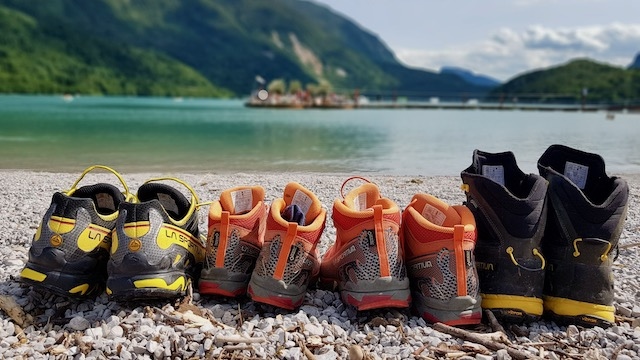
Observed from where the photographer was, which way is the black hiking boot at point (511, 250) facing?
facing away from the viewer and to the left of the viewer

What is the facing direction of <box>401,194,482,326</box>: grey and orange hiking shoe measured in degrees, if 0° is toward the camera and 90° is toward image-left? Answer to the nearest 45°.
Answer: approximately 135°

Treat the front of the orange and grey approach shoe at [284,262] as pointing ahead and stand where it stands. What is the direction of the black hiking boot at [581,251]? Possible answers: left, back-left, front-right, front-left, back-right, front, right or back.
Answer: right

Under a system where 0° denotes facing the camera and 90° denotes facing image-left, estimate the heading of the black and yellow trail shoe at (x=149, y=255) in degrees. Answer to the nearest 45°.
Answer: approximately 225°

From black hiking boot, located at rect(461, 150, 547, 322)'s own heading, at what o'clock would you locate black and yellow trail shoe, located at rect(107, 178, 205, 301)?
The black and yellow trail shoe is roughly at 10 o'clock from the black hiking boot.

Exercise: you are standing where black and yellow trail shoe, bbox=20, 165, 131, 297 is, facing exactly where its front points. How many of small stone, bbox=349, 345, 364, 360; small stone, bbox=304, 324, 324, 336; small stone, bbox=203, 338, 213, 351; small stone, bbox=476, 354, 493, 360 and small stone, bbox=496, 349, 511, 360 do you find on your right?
5

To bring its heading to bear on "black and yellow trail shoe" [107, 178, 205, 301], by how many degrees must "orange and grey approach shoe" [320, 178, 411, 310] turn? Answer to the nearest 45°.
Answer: approximately 45° to its left

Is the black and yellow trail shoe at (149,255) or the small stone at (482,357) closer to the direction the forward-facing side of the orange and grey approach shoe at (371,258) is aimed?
the black and yellow trail shoe

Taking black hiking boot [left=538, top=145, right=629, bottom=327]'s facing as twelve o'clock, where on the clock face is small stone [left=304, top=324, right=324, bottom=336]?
The small stone is roughly at 8 o'clock from the black hiking boot.

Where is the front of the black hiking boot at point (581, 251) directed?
away from the camera

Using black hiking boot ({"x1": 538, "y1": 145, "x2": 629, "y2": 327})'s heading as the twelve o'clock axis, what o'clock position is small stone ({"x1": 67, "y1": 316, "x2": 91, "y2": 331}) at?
The small stone is roughly at 8 o'clock from the black hiking boot.

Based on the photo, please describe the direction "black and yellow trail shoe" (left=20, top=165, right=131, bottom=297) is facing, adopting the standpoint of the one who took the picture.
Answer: facing away from the viewer and to the right of the viewer

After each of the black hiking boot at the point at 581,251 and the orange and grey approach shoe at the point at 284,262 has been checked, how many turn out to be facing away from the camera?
2

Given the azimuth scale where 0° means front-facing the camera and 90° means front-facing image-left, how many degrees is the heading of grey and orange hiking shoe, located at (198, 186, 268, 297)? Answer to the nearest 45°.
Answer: approximately 225°

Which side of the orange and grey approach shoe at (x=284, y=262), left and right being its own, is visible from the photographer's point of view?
back
